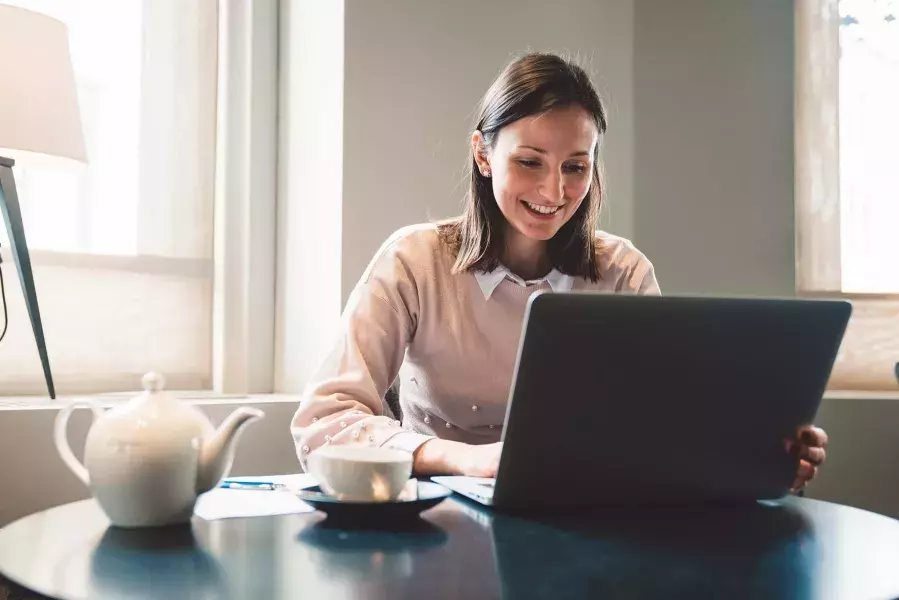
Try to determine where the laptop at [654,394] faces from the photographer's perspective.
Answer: facing away from the viewer and to the left of the viewer

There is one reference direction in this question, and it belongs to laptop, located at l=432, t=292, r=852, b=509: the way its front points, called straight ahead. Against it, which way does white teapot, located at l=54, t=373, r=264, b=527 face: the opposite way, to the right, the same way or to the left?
to the right

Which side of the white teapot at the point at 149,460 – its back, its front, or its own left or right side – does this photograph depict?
right

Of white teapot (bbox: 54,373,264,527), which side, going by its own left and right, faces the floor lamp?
left

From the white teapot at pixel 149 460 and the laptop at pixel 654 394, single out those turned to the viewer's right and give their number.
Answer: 1

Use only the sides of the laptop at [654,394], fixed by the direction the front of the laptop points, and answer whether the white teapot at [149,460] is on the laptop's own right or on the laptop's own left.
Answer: on the laptop's own left

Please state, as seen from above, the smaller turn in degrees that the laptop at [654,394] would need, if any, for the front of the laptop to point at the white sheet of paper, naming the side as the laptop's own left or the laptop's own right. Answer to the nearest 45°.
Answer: approximately 45° to the laptop's own left

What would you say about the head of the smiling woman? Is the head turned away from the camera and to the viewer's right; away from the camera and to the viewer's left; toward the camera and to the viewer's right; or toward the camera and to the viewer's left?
toward the camera and to the viewer's right
